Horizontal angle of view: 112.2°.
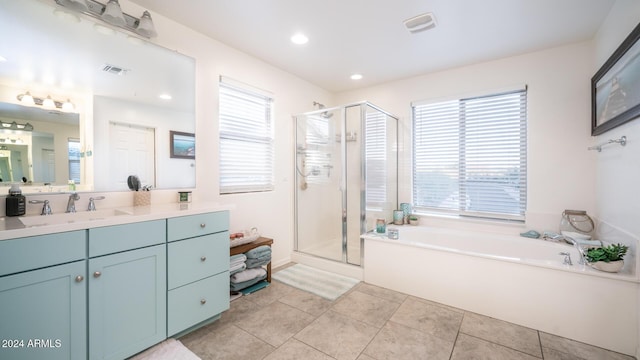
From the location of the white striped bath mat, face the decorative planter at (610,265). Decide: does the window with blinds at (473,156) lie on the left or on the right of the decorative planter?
left
